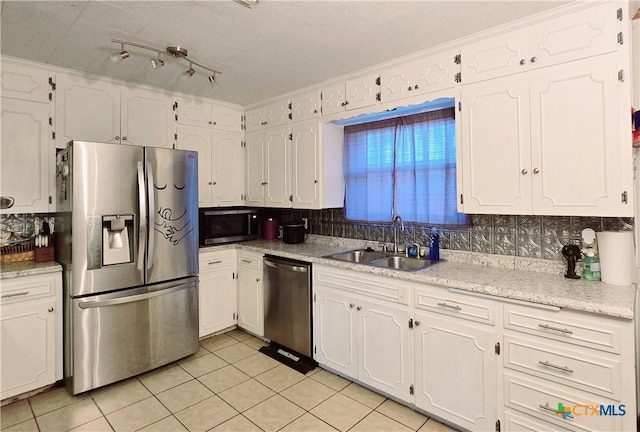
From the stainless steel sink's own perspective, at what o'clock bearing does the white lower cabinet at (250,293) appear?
The white lower cabinet is roughly at 2 o'clock from the stainless steel sink.

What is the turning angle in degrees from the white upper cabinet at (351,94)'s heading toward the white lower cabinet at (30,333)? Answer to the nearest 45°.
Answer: approximately 45° to its right

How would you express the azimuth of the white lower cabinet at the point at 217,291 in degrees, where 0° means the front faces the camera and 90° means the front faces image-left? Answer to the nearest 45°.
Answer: approximately 315°

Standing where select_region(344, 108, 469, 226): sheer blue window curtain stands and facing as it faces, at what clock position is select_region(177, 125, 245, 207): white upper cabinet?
The white upper cabinet is roughly at 2 o'clock from the sheer blue window curtain.

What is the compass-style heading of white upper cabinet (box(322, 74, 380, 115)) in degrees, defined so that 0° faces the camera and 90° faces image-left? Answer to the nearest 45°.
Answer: approximately 45°

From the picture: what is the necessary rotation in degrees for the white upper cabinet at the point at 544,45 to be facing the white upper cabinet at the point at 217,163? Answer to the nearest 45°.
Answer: approximately 45° to its right
